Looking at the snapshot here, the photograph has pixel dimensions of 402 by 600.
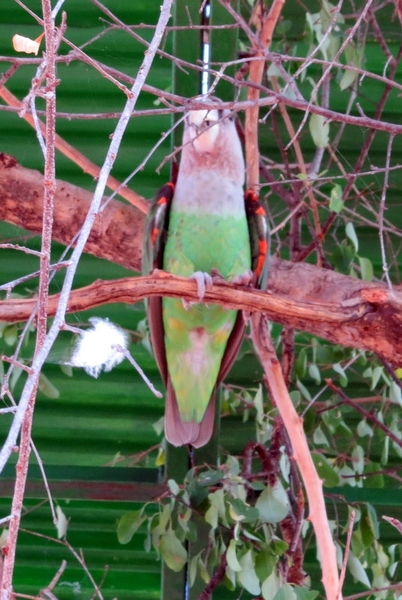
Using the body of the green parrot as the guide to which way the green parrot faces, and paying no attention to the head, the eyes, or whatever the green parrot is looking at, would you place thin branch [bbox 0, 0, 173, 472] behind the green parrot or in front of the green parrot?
in front

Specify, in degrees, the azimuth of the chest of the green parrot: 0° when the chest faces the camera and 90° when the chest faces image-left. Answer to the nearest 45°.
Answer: approximately 0°
